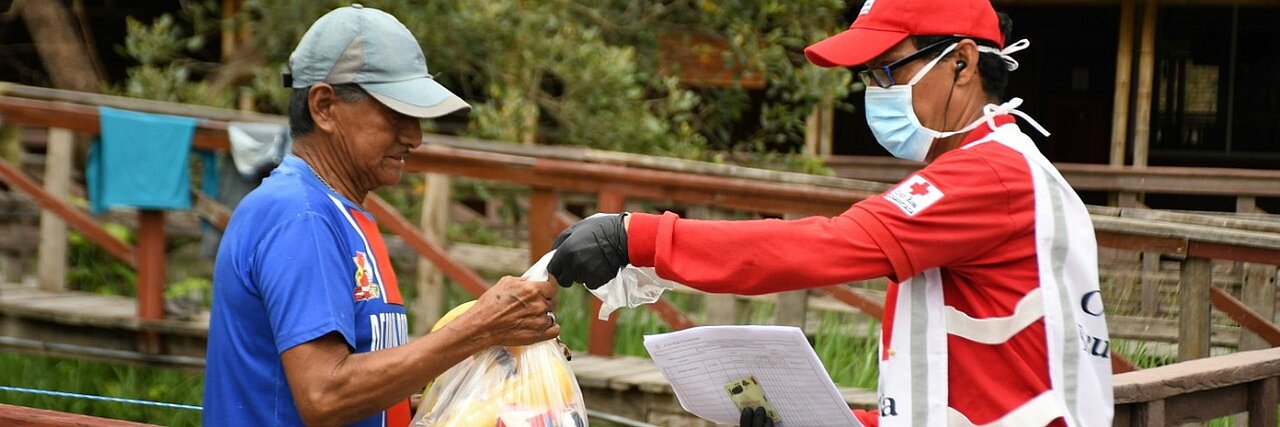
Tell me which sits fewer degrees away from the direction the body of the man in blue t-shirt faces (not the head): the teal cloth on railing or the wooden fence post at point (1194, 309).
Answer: the wooden fence post

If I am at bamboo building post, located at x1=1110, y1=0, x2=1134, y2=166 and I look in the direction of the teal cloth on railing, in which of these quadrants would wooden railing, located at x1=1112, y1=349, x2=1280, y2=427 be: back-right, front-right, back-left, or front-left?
front-left

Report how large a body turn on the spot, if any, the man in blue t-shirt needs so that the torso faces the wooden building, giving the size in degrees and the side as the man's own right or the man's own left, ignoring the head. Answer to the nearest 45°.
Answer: approximately 45° to the man's own left

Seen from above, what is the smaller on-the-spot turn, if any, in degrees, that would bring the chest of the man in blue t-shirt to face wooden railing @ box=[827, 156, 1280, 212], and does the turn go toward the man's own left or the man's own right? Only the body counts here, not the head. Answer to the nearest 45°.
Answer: approximately 45° to the man's own left

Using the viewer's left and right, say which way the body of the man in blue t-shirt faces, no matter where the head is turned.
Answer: facing to the right of the viewer

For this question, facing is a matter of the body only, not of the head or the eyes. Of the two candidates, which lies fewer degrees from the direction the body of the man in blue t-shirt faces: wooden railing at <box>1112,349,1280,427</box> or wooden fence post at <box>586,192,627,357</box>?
the wooden railing

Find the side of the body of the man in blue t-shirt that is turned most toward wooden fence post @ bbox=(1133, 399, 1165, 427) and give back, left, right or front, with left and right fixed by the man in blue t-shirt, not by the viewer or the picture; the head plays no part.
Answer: front

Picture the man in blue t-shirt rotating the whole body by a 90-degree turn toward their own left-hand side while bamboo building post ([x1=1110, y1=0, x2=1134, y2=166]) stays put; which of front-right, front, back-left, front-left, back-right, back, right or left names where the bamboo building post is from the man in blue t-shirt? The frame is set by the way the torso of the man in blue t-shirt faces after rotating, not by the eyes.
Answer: front-right

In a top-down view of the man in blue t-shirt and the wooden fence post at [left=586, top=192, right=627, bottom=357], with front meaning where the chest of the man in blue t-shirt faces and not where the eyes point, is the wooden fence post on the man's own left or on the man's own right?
on the man's own left

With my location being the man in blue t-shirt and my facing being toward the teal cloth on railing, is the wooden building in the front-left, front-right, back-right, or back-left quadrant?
front-right

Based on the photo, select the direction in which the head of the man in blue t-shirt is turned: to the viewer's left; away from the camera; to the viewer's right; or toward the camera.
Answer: to the viewer's right

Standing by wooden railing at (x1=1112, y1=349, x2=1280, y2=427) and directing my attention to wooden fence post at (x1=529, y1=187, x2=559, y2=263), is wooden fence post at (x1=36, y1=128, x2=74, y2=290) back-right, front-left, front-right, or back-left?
front-left
